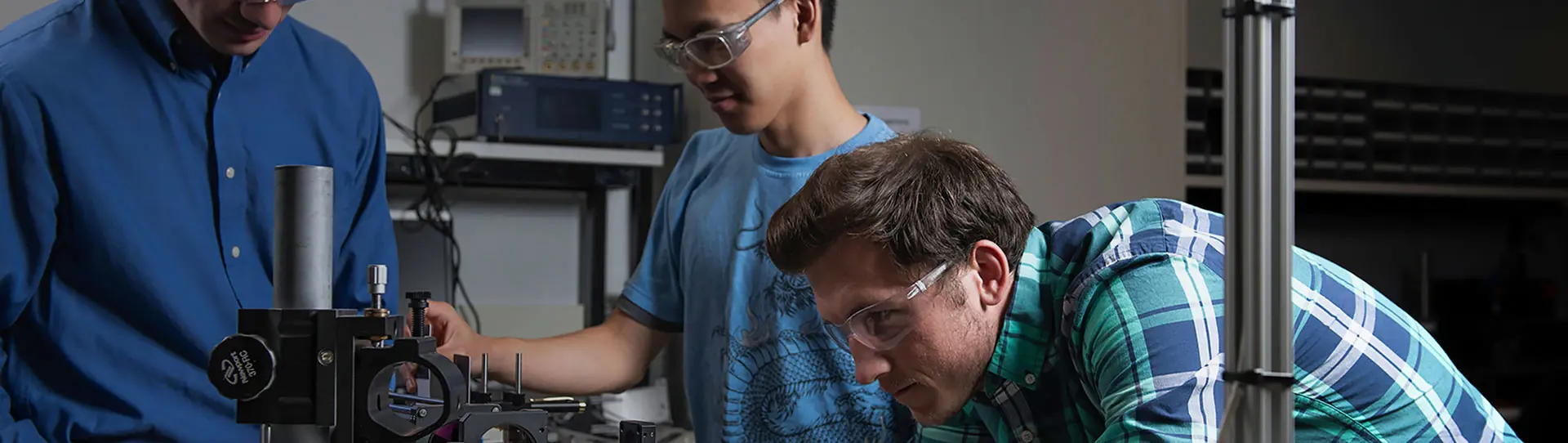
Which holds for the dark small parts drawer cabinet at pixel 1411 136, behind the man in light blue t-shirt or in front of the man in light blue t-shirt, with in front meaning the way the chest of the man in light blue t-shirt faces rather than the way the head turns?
behind

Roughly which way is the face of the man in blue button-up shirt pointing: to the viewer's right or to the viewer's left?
to the viewer's right

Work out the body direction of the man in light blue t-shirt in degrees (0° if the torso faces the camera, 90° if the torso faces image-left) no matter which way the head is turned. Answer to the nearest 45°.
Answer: approximately 45°

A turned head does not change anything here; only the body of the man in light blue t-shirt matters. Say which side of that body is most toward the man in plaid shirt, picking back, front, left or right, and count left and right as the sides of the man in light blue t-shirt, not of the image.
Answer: left

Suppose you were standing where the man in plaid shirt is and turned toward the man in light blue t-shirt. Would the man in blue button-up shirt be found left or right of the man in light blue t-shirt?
left

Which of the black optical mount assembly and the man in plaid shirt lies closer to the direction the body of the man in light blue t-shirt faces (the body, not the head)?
the black optical mount assembly

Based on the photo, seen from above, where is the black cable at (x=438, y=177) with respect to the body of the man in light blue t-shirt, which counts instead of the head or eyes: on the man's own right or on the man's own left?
on the man's own right

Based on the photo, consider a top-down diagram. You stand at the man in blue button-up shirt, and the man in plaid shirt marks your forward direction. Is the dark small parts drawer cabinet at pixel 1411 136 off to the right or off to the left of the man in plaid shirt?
left

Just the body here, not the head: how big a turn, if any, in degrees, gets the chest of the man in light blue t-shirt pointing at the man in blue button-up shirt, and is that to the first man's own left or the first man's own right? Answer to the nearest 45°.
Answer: approximately 45° to the first man's own right

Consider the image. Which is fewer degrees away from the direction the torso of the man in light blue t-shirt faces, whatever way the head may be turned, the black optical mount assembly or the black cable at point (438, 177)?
the black optical mount assembly
